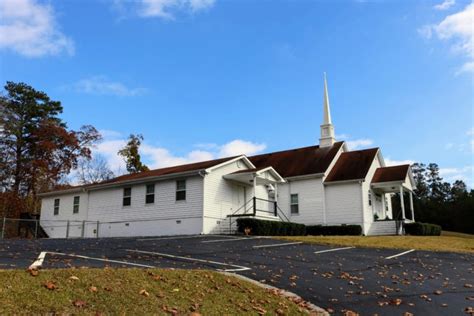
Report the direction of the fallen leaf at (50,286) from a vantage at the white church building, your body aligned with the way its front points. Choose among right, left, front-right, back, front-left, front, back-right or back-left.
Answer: front-right

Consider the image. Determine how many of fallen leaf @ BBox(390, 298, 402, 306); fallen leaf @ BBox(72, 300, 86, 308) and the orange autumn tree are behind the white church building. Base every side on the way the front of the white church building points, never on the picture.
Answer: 1

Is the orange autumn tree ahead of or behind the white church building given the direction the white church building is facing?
behind

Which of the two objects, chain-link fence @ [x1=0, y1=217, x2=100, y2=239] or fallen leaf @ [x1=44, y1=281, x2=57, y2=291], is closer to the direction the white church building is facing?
the fallen leaf

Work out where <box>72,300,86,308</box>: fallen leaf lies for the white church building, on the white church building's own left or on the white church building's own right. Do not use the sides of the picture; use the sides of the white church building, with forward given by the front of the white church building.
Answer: on the white church building's own right

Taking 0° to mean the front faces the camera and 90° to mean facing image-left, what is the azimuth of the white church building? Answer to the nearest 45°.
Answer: approximately 315°

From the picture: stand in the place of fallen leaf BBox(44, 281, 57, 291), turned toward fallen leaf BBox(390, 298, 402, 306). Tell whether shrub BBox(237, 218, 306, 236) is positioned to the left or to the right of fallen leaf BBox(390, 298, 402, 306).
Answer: left

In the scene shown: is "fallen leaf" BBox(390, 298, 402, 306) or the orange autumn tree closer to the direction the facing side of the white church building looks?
the fallen leaf
